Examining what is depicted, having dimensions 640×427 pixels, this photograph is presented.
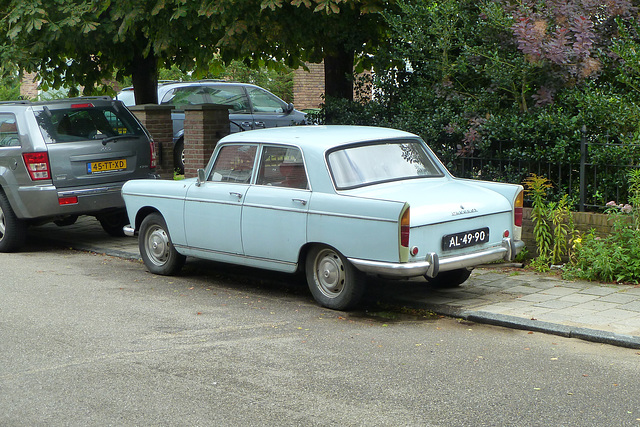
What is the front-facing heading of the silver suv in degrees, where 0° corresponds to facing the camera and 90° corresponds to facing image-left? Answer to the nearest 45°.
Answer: approximately 135°

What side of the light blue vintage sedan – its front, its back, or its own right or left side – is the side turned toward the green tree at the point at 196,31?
front

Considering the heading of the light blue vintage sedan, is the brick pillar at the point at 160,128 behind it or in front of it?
in front

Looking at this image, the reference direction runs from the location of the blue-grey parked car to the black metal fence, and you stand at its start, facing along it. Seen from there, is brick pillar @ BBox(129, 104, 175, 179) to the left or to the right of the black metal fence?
right

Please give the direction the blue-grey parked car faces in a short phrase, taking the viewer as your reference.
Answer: facing to the right of the viewer

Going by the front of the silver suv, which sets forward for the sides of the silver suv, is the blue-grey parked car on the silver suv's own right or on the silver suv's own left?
on the silver suv's own right

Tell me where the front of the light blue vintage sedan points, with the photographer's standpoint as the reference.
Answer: facing away from the viewer and to the left of the viewer

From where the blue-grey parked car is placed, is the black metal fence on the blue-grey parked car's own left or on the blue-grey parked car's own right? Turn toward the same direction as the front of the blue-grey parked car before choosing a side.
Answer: on the blue-grey parked car's own right

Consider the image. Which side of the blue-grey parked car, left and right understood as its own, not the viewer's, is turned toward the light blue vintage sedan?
right

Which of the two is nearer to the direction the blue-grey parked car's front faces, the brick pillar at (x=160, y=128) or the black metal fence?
the black metal fence

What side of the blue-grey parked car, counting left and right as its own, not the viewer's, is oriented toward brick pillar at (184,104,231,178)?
right

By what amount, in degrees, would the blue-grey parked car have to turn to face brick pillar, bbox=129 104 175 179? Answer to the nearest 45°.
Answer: approximately 90° to its right

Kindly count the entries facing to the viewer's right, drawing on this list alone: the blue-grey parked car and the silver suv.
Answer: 1

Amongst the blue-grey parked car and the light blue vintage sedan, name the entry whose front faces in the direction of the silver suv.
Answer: the light blue vintage sedan

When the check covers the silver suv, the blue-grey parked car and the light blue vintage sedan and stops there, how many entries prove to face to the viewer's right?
1

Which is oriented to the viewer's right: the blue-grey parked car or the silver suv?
the blue-grey parked car
